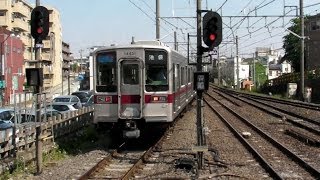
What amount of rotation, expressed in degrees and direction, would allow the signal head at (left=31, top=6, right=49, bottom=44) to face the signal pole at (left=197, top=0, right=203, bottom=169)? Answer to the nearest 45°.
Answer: approximately 90° to its left

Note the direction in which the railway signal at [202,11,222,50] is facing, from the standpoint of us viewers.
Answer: facing the viewer

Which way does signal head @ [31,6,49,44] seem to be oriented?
toward the camera

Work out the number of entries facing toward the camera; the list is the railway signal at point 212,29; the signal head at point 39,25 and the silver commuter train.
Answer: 3

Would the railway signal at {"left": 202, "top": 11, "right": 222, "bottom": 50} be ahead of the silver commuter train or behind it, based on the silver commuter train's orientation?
ahead

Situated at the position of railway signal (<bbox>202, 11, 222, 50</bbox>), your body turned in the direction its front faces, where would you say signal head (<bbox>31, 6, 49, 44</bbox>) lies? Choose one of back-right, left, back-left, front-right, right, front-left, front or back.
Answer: right

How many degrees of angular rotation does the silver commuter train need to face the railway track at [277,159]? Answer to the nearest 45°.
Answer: approximately 45° to its left

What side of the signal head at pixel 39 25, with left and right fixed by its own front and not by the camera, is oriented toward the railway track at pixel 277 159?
left

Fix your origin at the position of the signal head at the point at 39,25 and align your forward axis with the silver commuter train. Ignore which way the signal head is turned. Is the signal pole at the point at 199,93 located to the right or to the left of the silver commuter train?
right

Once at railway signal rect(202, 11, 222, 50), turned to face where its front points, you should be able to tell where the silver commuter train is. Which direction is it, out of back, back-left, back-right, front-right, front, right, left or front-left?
back-right

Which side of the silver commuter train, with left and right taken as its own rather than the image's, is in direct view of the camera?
front

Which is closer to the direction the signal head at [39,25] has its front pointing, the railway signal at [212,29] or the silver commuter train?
the railway signal
